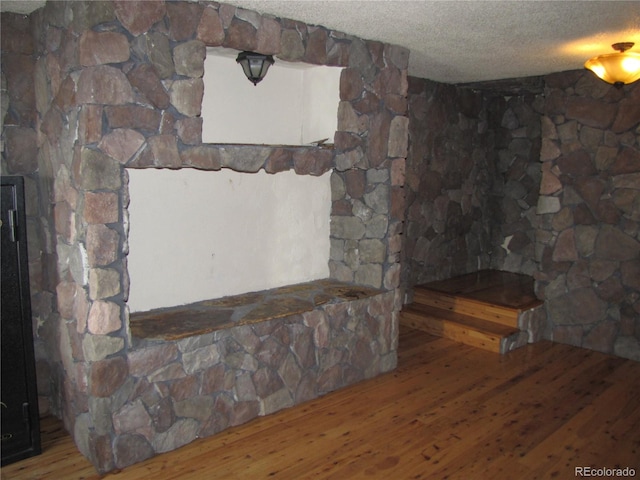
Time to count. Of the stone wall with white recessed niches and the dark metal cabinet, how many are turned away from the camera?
0

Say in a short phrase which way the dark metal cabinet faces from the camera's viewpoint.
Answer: facing the viewer and to the right of the viewer

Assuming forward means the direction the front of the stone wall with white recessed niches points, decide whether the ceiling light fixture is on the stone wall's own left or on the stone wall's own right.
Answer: on the stone wall's own left
